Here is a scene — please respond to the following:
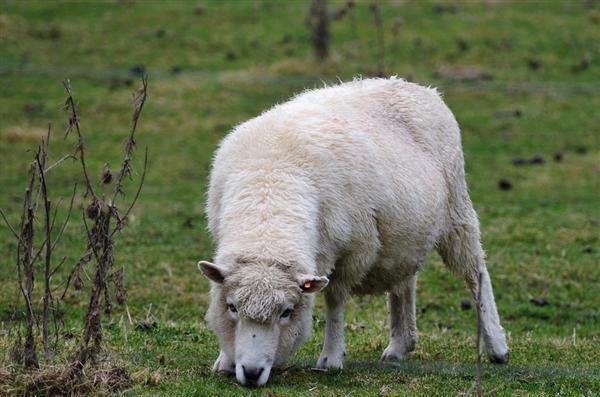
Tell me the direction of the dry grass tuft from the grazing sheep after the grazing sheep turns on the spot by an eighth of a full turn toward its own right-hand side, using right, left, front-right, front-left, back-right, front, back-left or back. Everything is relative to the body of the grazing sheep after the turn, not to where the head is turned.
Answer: front-left

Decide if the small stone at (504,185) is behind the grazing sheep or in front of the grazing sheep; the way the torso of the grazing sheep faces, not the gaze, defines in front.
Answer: behind

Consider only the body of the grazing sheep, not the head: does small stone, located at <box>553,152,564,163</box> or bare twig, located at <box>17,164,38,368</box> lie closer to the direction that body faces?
the bare twig

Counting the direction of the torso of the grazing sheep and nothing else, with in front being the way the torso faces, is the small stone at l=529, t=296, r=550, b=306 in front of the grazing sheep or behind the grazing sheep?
behind

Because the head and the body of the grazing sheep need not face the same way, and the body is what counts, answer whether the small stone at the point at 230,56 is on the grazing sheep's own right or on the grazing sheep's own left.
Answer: on the grazing sheep's own right

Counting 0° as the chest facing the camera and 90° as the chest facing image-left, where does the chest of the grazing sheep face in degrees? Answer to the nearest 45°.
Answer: approximately 45°

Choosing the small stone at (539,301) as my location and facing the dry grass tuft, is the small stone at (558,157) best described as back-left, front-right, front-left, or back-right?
back-right

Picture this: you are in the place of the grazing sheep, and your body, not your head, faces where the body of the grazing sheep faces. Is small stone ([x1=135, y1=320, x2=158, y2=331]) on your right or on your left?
on your right

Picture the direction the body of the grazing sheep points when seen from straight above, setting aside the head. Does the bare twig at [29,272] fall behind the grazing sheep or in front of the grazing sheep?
in front
